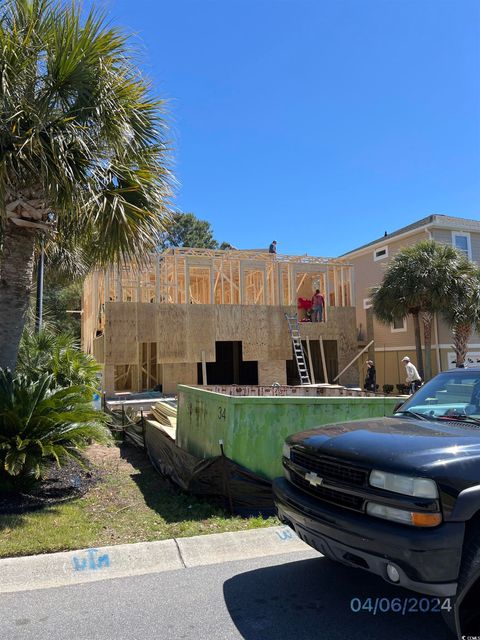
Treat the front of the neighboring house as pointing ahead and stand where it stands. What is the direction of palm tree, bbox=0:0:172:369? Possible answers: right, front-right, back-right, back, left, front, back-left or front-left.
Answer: front-right

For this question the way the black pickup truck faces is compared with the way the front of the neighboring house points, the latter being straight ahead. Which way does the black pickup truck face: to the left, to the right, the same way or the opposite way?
to the right

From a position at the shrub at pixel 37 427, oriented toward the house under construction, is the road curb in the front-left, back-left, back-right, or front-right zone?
back-right

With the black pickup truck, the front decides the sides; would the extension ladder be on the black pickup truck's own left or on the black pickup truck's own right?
on the black pickup truck's own right

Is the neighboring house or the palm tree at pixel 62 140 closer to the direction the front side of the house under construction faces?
the palm tree

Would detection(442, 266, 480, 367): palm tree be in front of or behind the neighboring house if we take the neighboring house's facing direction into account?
in front
